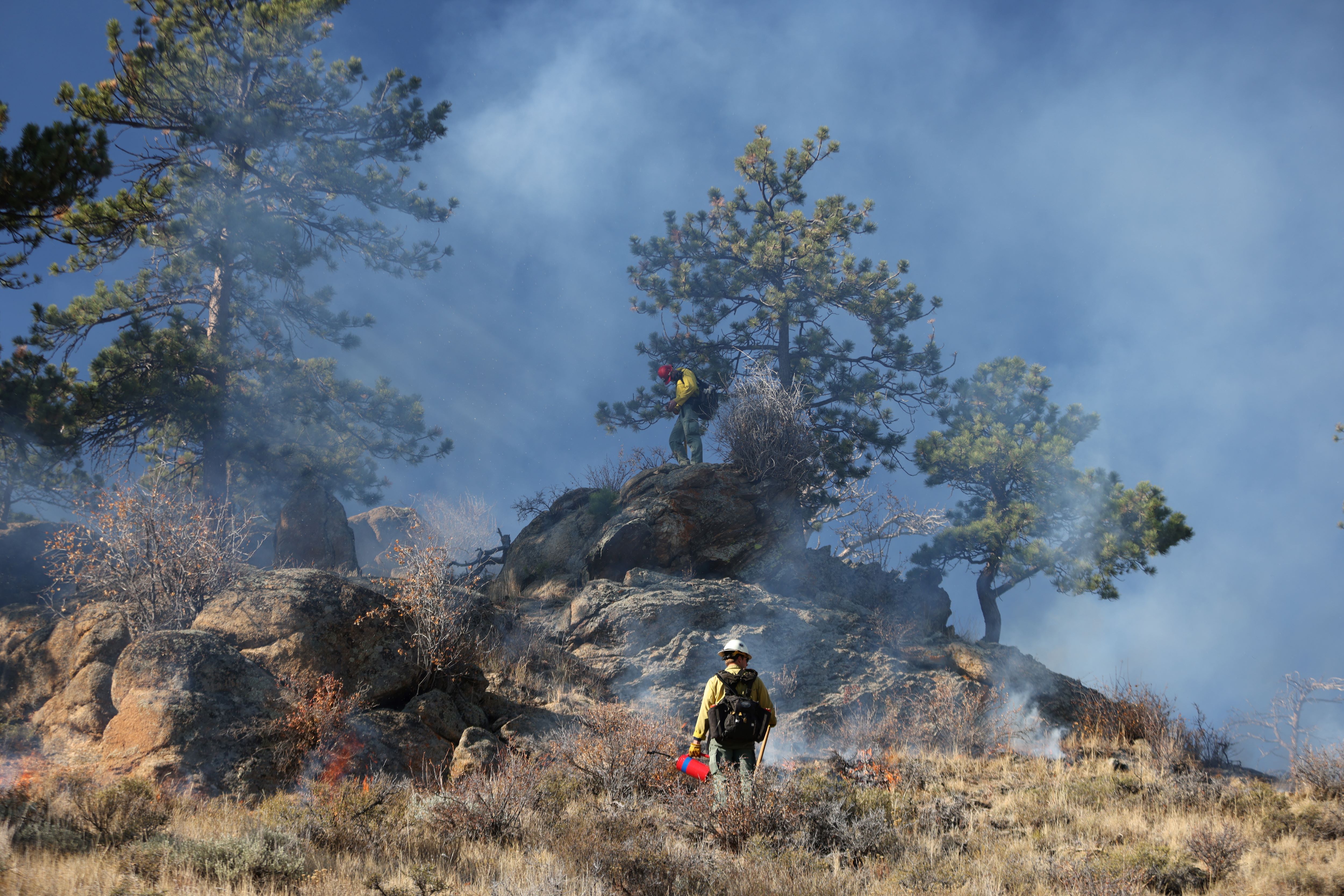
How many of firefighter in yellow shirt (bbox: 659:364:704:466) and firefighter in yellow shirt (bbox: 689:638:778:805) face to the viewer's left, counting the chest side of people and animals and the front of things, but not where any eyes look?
1

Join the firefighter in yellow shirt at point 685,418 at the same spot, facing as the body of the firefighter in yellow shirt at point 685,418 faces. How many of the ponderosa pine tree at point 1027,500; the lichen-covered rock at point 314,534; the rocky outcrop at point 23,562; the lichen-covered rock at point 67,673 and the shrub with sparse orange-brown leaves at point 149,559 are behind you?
1

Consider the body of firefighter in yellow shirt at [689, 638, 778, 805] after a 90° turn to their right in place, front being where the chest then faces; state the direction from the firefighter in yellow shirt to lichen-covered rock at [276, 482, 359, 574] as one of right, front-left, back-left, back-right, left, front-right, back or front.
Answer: back-left

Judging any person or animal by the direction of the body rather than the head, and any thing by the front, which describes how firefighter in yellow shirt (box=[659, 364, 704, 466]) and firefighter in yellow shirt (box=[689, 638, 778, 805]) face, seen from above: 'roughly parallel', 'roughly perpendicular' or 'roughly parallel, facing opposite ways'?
roughly perpendicular

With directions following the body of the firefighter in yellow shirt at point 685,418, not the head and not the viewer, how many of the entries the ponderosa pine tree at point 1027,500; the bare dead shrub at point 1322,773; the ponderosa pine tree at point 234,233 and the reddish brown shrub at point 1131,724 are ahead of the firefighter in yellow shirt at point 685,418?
1

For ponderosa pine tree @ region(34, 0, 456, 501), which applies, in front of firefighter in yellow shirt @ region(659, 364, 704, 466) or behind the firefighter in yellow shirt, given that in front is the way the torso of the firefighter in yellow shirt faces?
in front

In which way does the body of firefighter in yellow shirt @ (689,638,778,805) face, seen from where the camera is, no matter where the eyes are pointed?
away from the camera

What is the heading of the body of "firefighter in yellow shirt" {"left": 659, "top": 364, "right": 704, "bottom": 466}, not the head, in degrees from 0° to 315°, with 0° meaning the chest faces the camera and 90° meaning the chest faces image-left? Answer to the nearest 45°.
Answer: approximately 90°

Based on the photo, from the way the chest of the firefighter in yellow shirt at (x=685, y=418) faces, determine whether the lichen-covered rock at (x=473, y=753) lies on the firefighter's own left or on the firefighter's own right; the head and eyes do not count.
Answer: on the firefighter's own left

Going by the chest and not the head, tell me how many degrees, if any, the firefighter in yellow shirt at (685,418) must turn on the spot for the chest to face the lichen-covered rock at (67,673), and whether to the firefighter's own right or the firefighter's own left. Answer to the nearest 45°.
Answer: approximately 45° to the firefighter's own left

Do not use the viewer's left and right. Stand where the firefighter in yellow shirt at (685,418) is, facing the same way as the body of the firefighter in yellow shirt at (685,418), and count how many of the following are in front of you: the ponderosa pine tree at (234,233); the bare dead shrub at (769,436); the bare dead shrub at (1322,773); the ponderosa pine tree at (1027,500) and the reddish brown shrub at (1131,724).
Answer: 1

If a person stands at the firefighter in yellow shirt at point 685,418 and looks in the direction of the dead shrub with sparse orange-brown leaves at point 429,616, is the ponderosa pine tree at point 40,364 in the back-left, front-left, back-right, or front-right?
front-right

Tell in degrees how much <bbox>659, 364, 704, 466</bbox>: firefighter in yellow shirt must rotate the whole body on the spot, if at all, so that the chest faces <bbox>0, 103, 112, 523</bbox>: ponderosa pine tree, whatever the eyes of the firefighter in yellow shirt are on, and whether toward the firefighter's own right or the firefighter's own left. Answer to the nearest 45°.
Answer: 0° — they already face it
